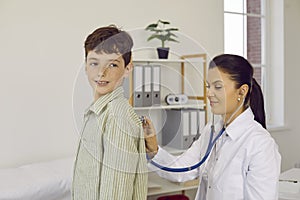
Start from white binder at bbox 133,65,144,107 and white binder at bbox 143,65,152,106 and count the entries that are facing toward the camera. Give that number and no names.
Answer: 2
